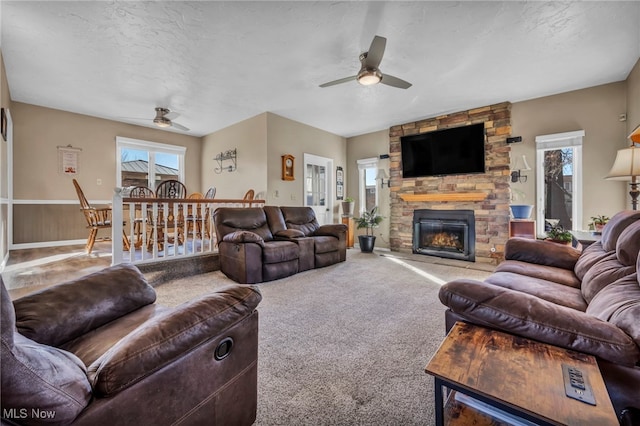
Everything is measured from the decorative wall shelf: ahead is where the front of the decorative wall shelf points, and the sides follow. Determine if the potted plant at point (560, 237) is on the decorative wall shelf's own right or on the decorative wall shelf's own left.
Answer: on the decorative wall shelf's own left

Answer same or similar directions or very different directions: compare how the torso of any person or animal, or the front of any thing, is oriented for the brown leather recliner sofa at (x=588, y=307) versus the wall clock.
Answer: very different directions

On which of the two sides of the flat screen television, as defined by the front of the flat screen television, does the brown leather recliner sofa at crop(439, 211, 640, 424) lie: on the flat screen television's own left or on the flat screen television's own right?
on the flat screen television's own left

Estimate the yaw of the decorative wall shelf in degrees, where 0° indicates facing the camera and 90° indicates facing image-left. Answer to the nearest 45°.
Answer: approximately 45°

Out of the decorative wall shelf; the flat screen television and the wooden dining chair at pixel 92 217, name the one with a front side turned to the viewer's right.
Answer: the wooden dining chair

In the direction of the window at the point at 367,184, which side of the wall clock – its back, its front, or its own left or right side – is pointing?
left

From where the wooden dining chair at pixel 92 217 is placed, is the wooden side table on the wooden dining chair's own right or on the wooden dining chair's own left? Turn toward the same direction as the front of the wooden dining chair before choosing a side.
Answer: on the wooden dining chair's own right

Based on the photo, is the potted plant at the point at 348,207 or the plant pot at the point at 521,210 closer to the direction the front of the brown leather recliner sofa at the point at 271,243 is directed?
the plant pot

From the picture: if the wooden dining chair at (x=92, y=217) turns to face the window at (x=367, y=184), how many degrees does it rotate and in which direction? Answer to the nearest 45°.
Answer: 0° — it already faces it

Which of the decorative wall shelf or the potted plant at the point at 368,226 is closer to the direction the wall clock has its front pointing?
the potted plant

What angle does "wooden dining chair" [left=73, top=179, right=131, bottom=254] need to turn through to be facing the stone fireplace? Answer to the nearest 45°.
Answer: approximately 45° to its right

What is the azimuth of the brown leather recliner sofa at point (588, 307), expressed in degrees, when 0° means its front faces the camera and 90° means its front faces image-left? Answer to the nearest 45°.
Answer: approximately 90°

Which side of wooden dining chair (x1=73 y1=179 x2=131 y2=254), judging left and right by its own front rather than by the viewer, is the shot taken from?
right
